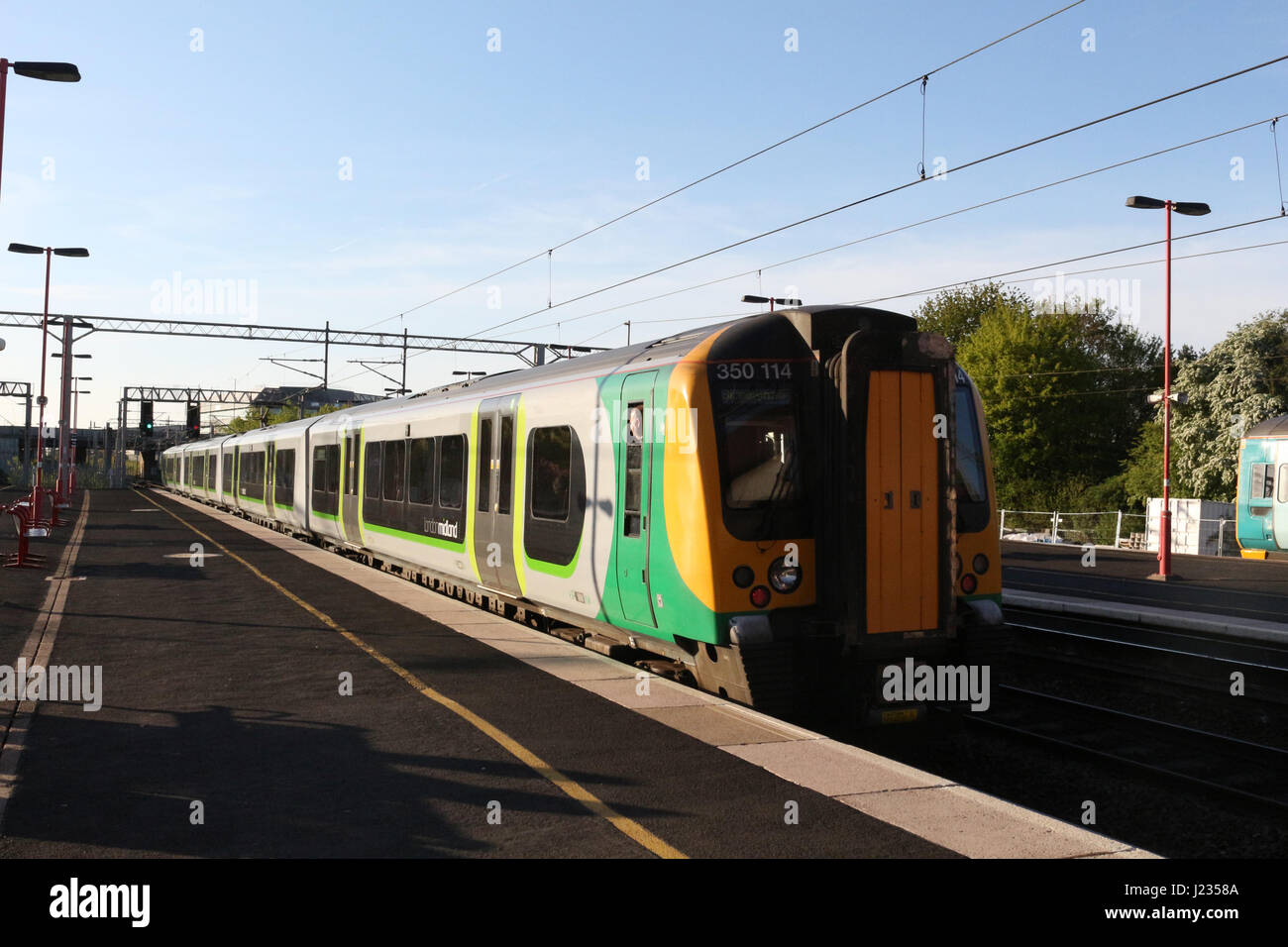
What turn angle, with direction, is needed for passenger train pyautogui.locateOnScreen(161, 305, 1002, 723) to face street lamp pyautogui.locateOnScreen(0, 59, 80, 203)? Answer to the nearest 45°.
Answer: approximately 45° to its right
